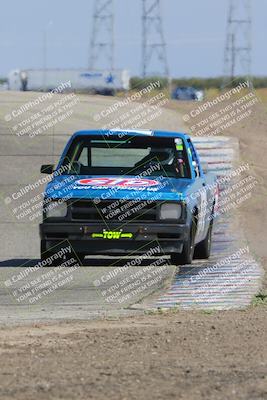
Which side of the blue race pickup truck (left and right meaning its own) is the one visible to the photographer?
front
